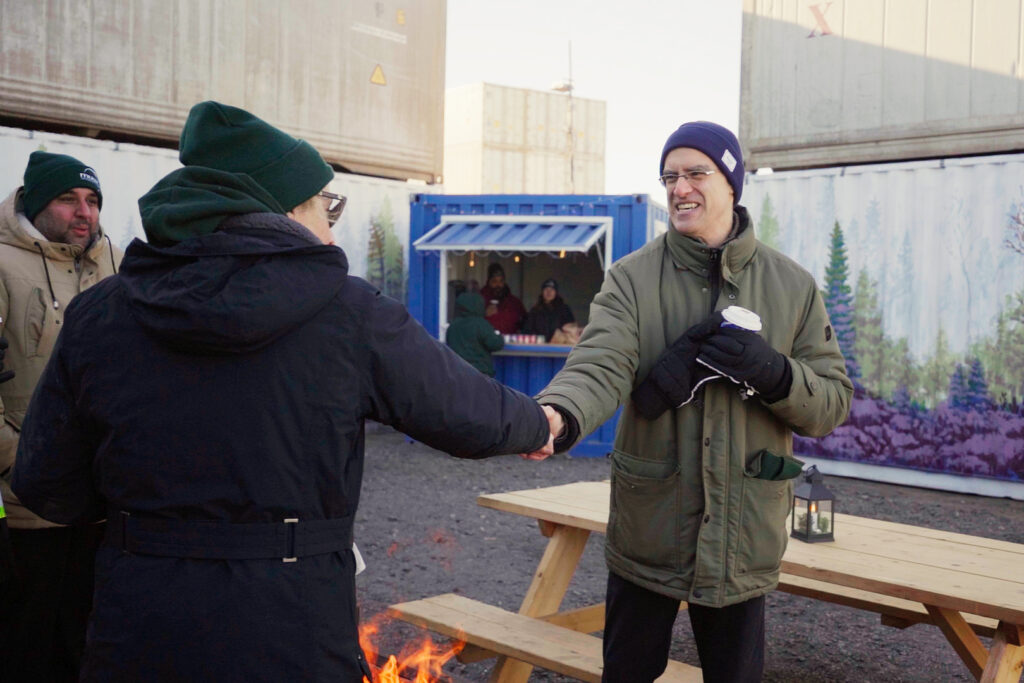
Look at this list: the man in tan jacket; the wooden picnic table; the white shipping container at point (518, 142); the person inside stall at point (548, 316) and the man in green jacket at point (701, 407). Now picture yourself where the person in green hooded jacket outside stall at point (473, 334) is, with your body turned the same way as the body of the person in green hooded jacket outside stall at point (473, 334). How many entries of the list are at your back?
3

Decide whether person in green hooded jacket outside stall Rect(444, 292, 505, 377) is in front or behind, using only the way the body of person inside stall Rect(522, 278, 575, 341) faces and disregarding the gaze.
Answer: in front

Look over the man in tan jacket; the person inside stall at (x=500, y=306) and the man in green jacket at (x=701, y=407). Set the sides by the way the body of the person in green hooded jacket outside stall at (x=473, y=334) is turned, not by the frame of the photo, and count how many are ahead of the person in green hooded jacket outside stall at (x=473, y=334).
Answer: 1

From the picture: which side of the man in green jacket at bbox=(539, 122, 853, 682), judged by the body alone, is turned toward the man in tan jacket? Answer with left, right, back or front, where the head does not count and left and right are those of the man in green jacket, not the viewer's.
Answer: right

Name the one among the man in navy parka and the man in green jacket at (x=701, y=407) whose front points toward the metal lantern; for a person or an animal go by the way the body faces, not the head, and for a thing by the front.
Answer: the man in navy parka

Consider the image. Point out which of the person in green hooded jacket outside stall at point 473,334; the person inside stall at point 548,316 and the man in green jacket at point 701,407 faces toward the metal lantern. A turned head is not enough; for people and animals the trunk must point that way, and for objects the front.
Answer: the person inside stall at point 548,316

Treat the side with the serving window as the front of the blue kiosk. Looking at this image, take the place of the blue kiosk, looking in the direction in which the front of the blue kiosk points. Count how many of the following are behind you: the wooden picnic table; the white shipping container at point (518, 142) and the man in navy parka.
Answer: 1

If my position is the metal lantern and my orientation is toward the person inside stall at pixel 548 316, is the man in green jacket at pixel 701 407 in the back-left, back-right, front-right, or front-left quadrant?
back-left

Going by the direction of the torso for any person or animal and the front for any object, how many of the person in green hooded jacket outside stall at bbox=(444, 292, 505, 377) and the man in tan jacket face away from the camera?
1

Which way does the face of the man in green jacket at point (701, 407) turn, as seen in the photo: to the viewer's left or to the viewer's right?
to the viewer's left

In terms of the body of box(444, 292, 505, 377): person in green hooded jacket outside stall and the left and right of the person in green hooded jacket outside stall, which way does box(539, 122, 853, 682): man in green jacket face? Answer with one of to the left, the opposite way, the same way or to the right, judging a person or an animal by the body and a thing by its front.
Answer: the opposite way

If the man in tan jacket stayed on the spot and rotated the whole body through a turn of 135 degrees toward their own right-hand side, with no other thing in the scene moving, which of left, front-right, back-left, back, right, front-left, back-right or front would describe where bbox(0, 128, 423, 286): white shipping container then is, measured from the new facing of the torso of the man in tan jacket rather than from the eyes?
right

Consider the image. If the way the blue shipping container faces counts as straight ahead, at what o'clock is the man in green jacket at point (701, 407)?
The man in green jacket is roughly at 12 o'clock from the blue shipping container.

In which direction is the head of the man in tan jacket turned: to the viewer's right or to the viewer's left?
to the viewer's right

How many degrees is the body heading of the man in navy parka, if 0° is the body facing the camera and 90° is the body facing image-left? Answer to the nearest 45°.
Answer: approximately 225°

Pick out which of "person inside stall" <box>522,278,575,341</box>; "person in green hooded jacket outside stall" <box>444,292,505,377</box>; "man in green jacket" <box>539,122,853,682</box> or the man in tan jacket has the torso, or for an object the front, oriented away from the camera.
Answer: "person in green hooded jacket outside stall" <box>444,292,505,377</box>

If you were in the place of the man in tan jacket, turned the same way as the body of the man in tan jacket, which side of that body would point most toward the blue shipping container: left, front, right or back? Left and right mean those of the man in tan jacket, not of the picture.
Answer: left
